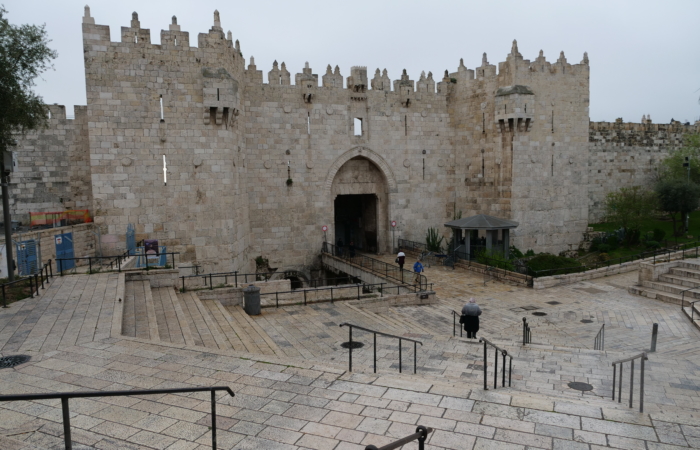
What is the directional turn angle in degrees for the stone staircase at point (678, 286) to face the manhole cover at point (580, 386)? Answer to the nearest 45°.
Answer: approximately 45° to its left

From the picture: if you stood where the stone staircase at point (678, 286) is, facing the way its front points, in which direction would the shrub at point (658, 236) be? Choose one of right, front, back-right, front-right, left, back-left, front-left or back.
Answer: back-right

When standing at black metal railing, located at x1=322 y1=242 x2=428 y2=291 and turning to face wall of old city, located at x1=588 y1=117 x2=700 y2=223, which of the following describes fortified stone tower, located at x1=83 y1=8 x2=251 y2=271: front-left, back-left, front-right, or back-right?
back-left

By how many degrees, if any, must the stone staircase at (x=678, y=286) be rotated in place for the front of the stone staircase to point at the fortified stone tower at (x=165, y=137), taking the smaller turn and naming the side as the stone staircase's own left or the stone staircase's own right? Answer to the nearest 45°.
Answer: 0° — it already faces it

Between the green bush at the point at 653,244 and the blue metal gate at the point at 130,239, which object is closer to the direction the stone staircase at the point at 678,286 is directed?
the blue metal gate

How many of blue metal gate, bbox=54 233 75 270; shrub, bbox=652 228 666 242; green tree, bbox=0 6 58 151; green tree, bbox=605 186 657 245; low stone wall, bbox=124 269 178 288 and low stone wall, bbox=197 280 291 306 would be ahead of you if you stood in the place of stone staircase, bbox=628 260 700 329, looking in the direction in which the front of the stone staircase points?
4

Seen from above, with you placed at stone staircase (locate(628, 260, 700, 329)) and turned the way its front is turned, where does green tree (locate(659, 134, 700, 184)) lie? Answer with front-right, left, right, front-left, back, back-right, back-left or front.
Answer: back-right

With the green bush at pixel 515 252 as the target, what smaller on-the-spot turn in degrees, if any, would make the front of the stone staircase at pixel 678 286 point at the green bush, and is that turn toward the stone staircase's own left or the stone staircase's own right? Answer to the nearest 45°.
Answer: approximately 90° to the stone staircase's own right

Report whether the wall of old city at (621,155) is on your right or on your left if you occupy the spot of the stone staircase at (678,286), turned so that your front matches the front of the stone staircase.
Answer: on your right

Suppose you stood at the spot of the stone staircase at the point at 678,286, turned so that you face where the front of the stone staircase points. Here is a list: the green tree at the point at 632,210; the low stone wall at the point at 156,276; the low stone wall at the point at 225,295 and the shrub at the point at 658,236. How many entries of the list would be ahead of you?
2

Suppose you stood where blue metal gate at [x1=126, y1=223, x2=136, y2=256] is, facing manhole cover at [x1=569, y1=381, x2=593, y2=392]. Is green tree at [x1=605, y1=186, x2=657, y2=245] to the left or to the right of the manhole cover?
left

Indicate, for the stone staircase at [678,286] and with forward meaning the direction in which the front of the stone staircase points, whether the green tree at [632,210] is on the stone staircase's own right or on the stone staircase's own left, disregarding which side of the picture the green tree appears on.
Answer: on the stone staircase's own right

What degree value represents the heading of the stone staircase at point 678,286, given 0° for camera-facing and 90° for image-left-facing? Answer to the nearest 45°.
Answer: approximately 45°

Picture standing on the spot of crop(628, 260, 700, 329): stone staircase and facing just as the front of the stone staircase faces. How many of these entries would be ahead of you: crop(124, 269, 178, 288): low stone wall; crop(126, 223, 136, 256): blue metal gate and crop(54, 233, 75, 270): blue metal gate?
3

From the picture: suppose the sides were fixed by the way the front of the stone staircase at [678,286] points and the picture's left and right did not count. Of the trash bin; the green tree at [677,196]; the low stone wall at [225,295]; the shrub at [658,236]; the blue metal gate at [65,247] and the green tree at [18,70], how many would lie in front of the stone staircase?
4
